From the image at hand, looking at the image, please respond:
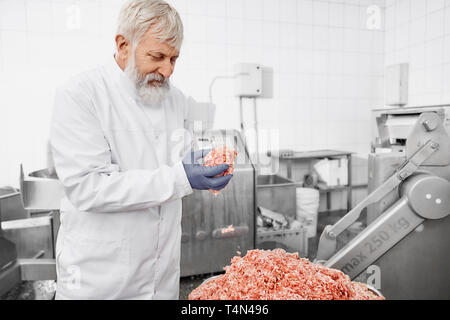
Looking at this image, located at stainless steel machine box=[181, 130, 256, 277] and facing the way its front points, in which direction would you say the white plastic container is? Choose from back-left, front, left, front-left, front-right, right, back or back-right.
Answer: back-left

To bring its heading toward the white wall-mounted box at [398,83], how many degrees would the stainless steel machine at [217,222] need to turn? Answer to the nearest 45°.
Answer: approximately 135° to its left

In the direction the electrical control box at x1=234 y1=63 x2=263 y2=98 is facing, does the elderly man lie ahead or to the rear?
ahead

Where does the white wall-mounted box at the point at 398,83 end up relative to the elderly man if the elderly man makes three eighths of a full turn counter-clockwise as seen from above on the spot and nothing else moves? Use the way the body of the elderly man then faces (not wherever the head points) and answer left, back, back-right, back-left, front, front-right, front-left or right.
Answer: front-right

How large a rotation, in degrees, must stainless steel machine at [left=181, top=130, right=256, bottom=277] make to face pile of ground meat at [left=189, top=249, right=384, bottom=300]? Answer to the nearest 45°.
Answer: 0° — it already faces it

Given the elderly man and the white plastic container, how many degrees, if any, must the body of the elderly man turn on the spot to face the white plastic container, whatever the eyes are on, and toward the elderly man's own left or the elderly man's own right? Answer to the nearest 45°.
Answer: approximately 90° to the elderly man's own left

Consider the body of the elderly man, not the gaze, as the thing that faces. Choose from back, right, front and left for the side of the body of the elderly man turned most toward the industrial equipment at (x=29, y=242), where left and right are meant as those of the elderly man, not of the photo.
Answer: back

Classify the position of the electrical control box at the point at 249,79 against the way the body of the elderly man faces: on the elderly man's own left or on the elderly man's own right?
on the elderly man's own left

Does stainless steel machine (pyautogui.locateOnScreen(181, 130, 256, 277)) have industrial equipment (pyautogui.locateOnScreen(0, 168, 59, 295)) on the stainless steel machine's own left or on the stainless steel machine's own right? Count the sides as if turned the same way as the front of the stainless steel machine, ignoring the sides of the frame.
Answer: on the stainless steel machine's own right
